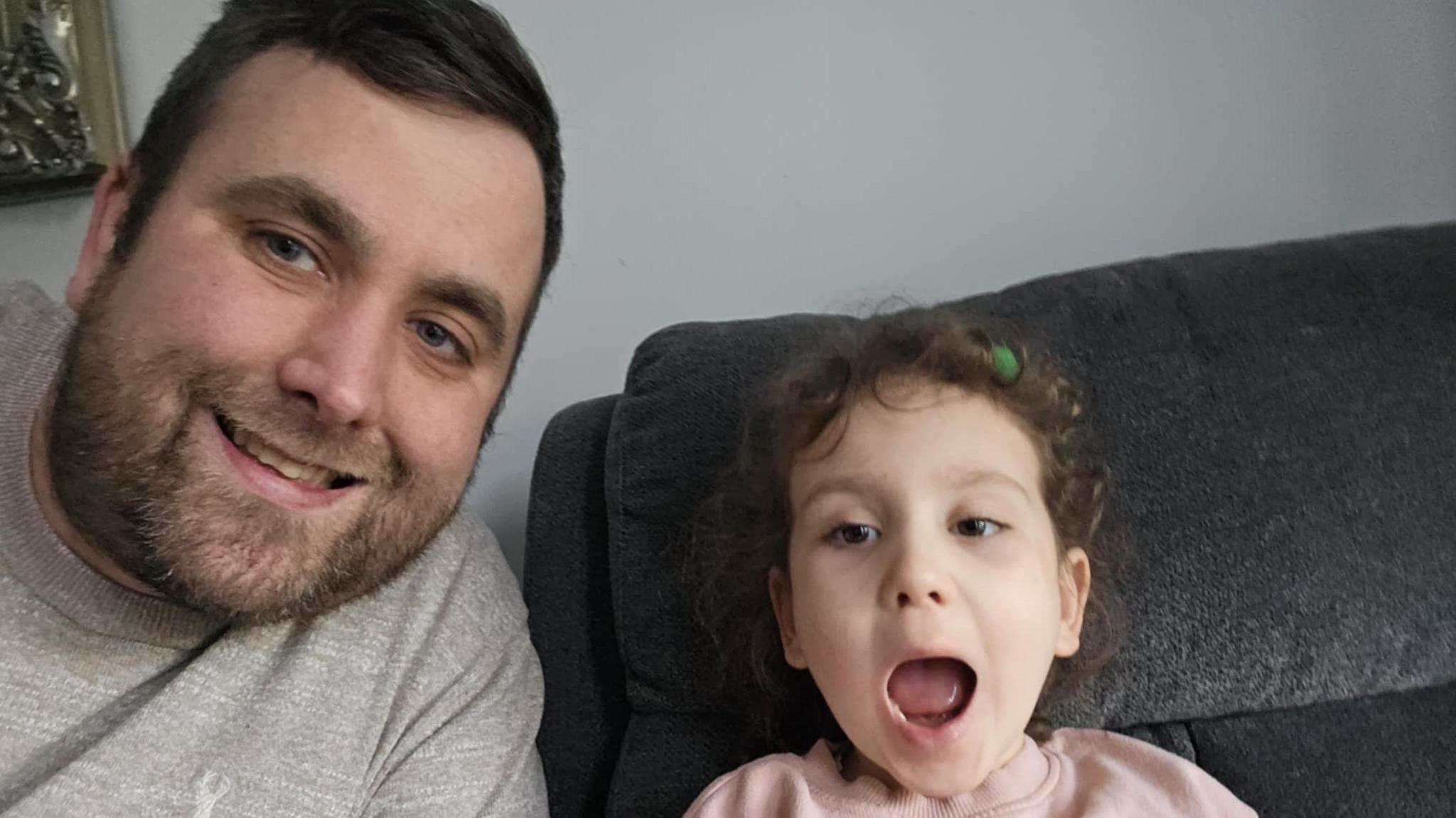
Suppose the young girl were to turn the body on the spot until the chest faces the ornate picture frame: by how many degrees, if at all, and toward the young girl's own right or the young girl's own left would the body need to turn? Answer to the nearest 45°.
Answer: approximately 135° to the young girl's own right

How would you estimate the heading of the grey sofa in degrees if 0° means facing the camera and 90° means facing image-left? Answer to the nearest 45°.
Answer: approximately 0°

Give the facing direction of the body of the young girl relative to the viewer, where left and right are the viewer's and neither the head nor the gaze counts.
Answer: facing the viewer

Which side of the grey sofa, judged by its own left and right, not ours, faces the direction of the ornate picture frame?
right
